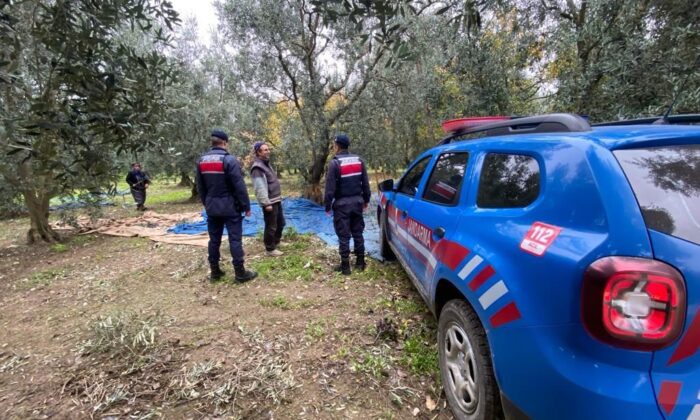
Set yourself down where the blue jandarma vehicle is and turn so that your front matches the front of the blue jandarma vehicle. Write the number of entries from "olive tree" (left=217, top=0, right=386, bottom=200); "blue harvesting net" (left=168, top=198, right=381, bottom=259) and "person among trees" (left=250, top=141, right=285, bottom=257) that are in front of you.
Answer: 3

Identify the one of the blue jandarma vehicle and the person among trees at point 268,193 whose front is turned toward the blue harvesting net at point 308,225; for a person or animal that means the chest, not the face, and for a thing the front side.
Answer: the blue jandarma vehicle

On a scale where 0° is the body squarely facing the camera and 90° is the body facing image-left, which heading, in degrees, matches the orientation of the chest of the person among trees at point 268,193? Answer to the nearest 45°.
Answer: approximately 315°

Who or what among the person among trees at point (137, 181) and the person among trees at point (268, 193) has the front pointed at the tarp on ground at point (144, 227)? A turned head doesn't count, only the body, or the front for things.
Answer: the person among trees at point (137, 181)

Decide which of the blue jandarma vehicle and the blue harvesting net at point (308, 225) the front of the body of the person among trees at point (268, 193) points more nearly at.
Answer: the blue jandarma vehicle

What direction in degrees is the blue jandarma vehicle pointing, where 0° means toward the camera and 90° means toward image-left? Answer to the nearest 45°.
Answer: approximately 135°

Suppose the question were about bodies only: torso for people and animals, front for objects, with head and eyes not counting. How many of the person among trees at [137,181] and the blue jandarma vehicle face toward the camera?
1

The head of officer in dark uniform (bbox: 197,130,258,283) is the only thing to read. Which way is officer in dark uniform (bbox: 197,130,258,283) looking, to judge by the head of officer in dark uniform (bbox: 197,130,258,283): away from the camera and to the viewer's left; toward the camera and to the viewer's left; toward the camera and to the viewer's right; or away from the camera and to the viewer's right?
away from the camera and to the viewer's right
